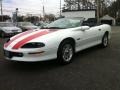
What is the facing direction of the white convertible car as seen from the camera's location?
facing the viewer and to the left of the viewer
